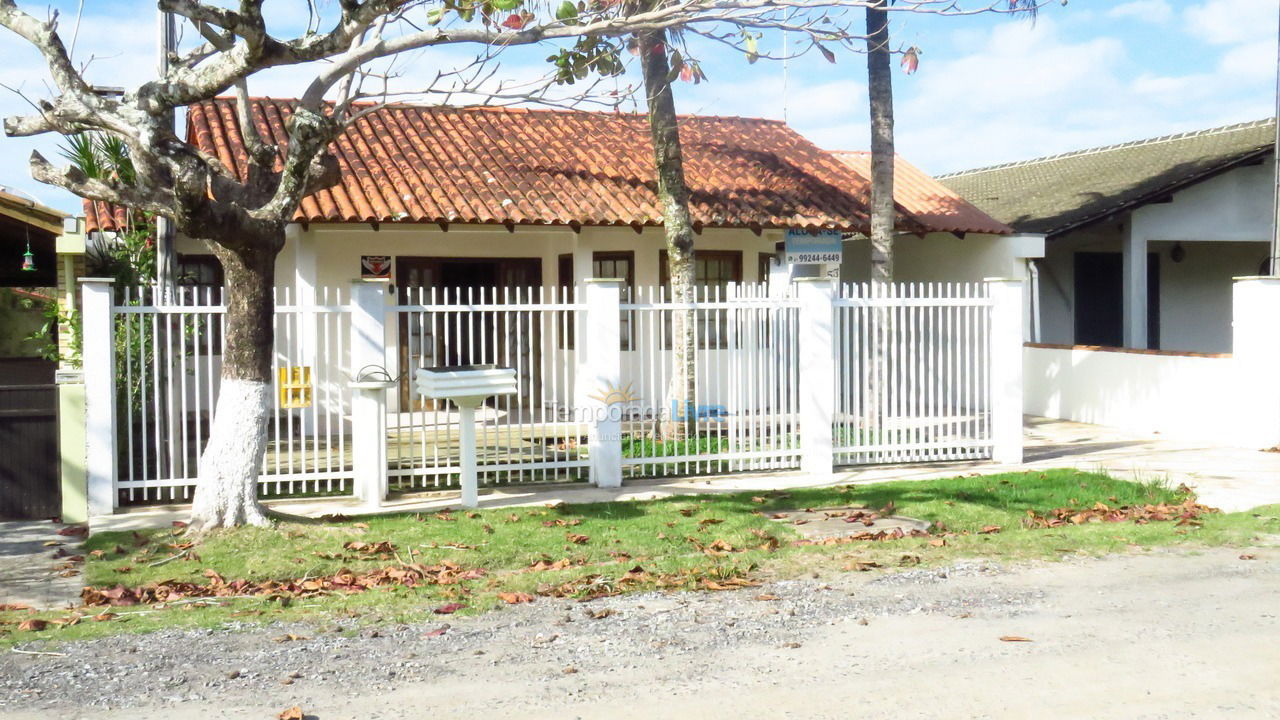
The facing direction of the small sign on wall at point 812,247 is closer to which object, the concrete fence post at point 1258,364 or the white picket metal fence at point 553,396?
the white picket metal fence

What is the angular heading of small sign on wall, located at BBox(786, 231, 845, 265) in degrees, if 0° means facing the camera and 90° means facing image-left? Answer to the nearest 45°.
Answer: approximately 0°

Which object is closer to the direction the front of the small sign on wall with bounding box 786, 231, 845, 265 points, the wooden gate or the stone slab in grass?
the stone slab in grass

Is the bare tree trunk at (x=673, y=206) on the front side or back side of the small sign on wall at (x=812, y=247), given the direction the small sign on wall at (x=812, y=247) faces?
on the front side

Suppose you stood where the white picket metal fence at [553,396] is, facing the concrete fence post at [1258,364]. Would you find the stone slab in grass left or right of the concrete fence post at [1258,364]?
right

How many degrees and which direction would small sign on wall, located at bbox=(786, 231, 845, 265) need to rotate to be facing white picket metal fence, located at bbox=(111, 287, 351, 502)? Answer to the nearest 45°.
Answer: approximately 45° to its right

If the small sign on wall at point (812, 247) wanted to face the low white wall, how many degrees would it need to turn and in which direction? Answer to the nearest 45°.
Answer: approximately 90° to its left

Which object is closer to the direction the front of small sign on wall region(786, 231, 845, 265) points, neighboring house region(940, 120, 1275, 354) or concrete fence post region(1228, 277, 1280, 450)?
the concrete fence post

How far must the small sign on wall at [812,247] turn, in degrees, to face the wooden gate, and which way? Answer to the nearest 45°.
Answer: approximately 45° to its right

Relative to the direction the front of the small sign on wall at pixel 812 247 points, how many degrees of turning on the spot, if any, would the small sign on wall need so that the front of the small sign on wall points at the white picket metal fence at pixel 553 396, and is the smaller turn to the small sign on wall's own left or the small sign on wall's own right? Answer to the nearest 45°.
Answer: approximately 90° to the small sign on wall's own right

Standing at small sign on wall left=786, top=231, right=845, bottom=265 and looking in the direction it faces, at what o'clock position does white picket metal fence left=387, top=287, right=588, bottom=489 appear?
The white picket metal fence is roughly at 1 o'clock from the small sign on wall.

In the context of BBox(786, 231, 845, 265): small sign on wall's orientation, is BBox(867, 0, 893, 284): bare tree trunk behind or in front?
in front

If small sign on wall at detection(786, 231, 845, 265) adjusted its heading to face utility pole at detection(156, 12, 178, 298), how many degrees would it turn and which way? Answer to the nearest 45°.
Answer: approximately 45° to its right

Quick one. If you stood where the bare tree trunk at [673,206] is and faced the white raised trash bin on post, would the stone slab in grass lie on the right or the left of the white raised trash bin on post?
left
